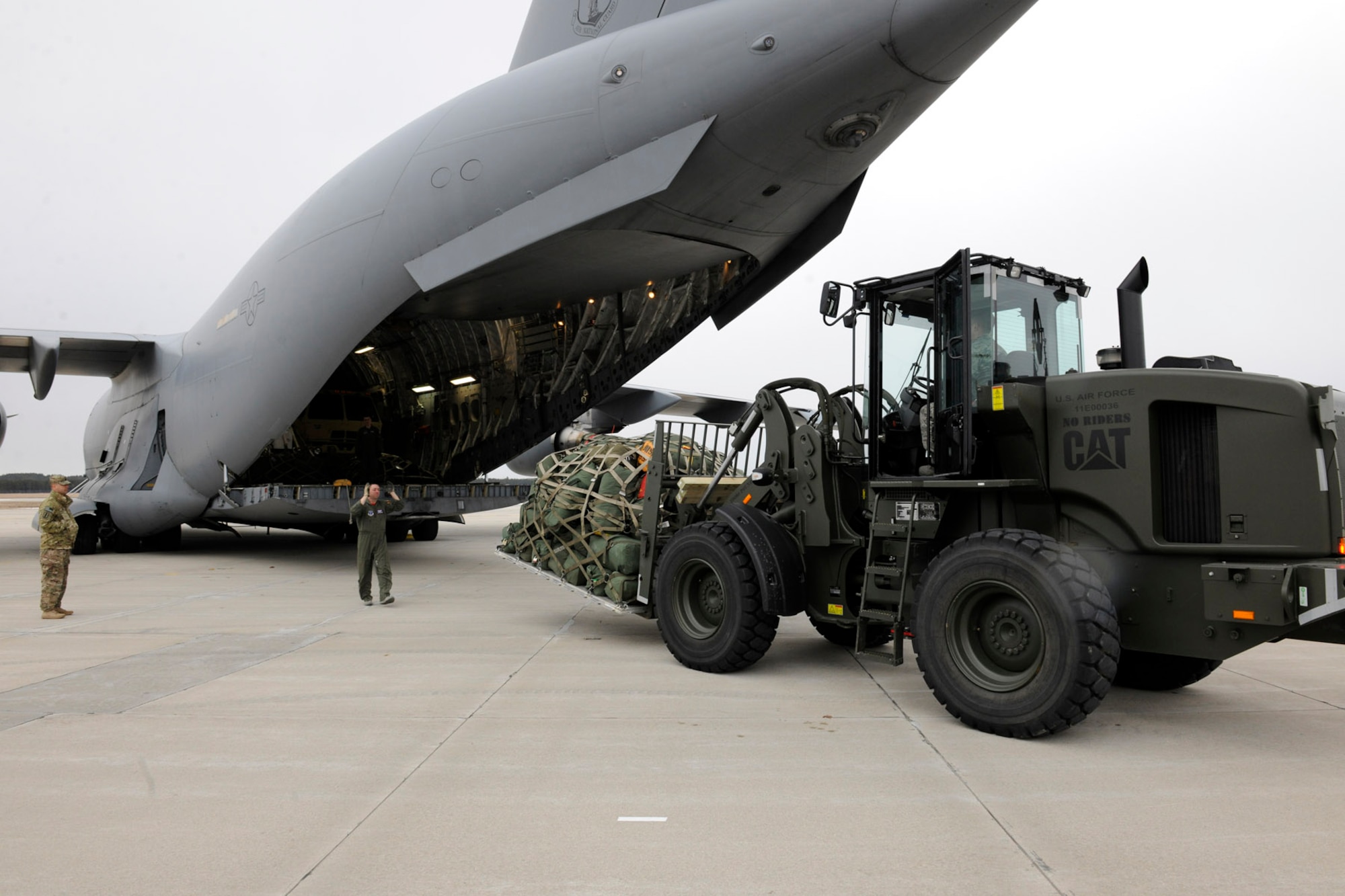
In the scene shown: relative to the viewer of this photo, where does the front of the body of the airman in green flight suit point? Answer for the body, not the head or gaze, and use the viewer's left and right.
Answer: facing the viewer

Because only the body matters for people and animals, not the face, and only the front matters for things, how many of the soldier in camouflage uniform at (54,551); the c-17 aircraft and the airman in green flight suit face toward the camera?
1

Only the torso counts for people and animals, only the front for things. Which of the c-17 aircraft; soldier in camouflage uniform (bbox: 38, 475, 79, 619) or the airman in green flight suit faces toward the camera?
the airman in green flight suit

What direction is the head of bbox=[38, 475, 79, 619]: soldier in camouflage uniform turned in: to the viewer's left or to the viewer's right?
to the viewer's right

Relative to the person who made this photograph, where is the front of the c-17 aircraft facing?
facing away from the viewer and to the left of the viewer

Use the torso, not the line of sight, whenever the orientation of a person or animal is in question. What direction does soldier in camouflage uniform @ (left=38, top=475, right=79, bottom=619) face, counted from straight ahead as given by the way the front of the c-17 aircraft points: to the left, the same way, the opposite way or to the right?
to the right

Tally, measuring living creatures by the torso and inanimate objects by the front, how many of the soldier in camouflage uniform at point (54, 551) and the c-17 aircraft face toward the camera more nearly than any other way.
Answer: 0

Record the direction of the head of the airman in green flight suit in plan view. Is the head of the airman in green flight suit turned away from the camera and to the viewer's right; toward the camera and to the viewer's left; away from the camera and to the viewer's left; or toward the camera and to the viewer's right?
toward the camera and to the viewer's right

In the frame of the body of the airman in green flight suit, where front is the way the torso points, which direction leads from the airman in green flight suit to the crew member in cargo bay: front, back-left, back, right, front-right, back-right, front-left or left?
back

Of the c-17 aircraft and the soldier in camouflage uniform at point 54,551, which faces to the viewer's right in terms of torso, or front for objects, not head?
the soldier in camouflage uniform

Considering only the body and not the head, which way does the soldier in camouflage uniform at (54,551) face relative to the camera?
to the viewer's right

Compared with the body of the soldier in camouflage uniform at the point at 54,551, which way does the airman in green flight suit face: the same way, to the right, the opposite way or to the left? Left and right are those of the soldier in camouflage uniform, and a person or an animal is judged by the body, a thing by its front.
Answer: to the right

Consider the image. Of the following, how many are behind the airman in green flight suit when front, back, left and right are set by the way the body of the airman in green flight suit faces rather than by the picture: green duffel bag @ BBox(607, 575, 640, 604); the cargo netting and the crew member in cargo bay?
1

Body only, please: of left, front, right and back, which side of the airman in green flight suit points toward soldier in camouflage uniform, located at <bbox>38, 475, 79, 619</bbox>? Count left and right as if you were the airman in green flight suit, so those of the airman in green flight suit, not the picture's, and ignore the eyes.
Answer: right

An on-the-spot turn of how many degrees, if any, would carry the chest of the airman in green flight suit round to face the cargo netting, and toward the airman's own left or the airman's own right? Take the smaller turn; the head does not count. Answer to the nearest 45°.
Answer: approximately 45° to the airman's own left
